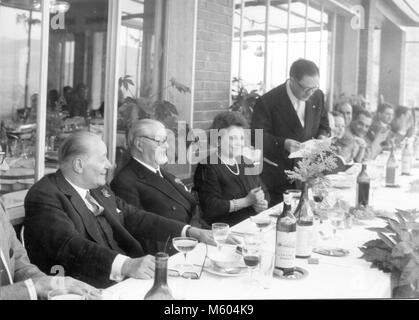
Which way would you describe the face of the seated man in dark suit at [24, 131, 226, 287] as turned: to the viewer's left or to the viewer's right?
to the viewer's right

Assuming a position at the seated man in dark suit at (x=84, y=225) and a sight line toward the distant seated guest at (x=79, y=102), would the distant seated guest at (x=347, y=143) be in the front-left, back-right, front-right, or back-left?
front-right

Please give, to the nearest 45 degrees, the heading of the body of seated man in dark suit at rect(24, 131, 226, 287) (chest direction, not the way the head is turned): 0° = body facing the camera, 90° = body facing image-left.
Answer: approximately 315°

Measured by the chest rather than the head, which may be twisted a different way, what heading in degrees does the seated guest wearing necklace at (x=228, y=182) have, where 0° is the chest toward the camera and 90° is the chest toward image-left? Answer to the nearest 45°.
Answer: approximately 315°

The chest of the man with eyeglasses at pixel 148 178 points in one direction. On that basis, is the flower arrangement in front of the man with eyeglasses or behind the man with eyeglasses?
in front

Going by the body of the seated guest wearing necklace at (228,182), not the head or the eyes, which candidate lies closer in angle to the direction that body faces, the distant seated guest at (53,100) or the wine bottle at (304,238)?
the wine bottle

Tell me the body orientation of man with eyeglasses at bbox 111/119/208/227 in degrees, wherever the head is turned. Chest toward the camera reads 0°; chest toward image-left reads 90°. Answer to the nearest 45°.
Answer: approximately 315°

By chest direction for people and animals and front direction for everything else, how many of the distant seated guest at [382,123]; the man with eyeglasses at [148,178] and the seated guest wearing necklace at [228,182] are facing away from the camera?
0

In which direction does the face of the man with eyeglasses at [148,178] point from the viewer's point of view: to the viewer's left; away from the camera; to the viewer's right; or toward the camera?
to the viewer's right

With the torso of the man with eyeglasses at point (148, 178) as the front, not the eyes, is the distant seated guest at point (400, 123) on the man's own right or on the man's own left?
on the man's own left

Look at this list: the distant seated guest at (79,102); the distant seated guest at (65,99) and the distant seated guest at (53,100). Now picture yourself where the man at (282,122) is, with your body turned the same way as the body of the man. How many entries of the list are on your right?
3
